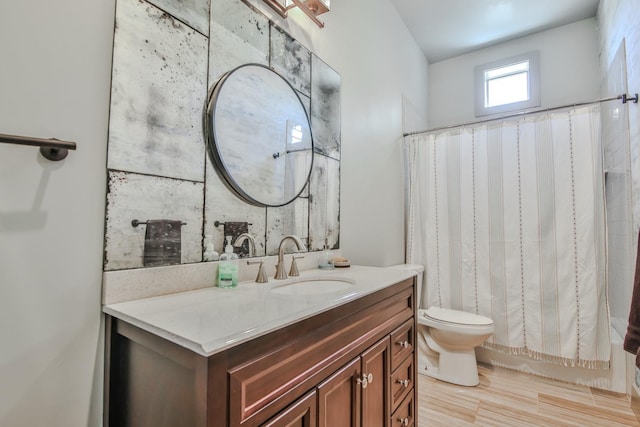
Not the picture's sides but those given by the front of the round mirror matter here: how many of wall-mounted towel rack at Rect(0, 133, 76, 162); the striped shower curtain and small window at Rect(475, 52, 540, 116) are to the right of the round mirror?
1

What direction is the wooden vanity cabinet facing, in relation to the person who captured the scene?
facing the viewer and to the right of the viewer

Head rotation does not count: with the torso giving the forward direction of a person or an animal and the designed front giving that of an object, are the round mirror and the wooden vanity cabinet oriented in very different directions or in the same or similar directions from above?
same or similar directions

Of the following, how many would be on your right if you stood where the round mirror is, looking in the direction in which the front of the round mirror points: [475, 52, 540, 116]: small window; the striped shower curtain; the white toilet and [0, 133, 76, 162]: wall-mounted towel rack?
1

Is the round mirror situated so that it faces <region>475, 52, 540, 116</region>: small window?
no

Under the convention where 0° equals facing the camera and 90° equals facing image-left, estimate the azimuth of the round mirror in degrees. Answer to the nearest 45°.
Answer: approximately 315°

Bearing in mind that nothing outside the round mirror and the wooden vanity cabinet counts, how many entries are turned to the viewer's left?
0

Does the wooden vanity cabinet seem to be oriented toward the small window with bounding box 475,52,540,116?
no

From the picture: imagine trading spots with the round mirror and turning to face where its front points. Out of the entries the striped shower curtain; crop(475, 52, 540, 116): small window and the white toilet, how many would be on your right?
0

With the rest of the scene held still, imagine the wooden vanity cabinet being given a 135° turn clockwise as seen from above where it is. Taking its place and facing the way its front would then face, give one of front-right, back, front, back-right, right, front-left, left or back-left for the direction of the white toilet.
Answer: back-right

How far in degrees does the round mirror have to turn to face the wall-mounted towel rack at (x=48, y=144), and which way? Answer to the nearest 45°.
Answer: approximately 90° to its right
